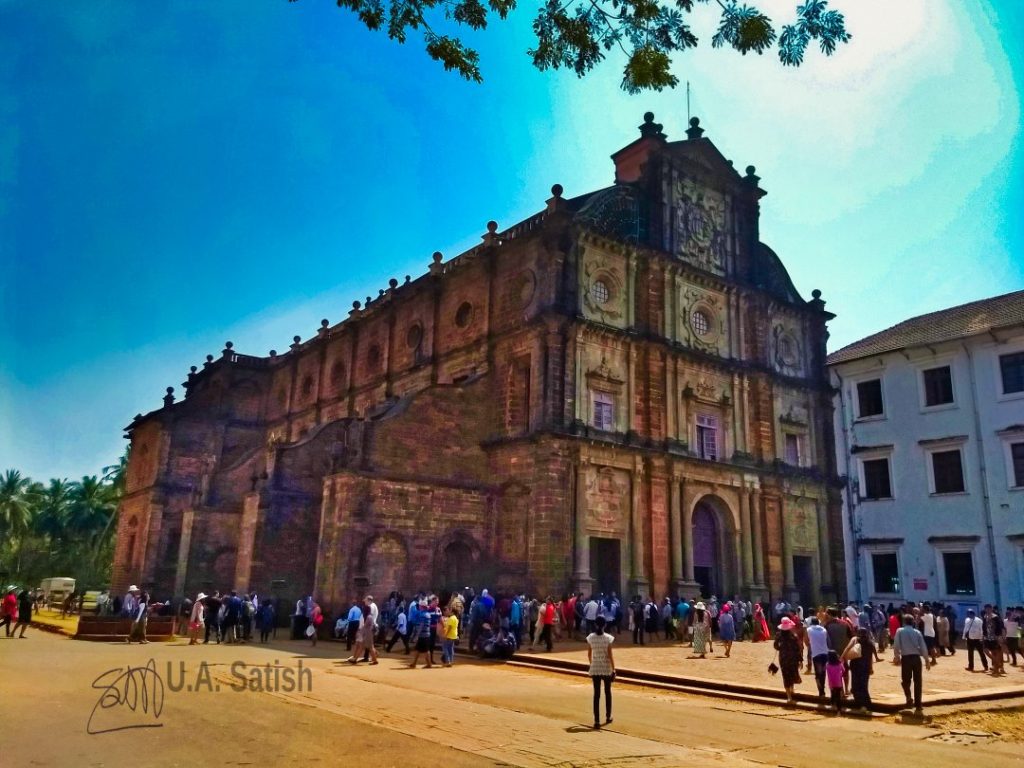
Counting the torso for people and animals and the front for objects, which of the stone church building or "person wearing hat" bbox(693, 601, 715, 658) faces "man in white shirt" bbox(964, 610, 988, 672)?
the stone church building

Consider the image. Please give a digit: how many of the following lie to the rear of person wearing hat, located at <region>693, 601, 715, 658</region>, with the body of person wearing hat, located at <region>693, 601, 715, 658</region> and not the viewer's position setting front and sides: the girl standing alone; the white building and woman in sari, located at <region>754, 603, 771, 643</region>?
1

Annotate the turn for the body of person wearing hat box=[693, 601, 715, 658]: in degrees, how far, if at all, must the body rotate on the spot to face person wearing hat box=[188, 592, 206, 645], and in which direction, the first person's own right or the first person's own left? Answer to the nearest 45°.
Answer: approximately 90° to the first person's own left

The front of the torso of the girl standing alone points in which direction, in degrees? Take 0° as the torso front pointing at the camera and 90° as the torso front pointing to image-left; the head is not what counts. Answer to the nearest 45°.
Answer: approximately 180°

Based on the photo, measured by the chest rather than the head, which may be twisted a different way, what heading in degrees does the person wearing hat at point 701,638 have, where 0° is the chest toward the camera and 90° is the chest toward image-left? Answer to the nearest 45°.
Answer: approximately 180°

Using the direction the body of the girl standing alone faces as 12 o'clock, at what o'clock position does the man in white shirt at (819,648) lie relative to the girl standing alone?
The man in white shirt is roughly at 2 o'clock from the girl standing alone.
